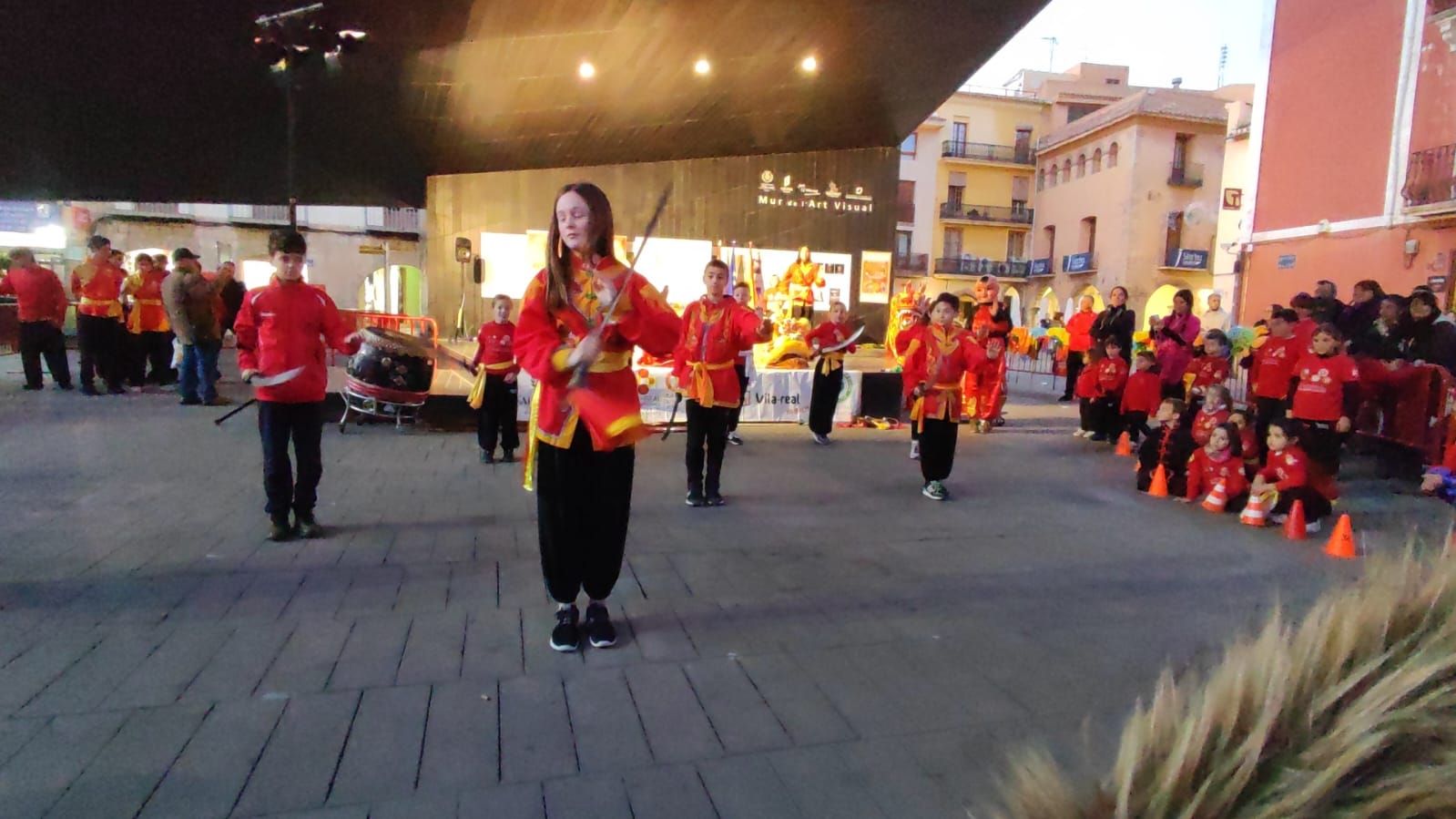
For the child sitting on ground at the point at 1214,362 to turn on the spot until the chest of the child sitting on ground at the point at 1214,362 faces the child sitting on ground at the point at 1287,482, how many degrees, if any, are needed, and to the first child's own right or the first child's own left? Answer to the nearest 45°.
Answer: approximately 45° to the first child's own left

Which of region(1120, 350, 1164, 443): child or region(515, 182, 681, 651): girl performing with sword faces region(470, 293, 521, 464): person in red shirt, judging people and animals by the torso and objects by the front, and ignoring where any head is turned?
the child

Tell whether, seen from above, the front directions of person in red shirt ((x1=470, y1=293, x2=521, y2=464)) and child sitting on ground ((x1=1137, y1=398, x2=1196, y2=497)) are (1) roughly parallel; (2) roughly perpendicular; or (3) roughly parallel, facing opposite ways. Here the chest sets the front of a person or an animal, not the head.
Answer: roughly perpendicular

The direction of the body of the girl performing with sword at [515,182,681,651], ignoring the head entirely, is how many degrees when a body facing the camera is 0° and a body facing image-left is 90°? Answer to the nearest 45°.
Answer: approximately 0°

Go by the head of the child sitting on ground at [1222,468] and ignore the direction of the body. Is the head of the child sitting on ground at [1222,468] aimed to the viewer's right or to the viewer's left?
to the viewer's left

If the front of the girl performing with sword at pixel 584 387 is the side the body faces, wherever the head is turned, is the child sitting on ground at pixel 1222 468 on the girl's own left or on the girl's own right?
on the girl's own left

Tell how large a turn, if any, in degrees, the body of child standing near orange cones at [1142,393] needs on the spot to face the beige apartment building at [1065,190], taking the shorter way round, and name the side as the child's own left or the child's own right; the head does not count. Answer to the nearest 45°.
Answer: approximately 135° to the child's own right

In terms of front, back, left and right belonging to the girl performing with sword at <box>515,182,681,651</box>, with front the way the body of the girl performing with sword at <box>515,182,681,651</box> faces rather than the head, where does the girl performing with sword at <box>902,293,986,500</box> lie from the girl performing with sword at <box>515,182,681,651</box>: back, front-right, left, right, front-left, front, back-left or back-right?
back-left

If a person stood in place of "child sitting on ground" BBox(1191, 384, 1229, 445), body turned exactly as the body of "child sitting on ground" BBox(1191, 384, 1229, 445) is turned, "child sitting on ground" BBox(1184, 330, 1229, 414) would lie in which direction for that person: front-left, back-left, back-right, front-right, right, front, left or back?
back-right

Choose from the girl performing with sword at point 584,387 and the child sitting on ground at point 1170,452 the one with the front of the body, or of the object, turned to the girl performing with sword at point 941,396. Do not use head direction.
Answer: the child sitting on ground

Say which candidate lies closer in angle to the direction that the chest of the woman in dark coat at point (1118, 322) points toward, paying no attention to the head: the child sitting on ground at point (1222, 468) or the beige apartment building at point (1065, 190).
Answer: the child sitting on ground
